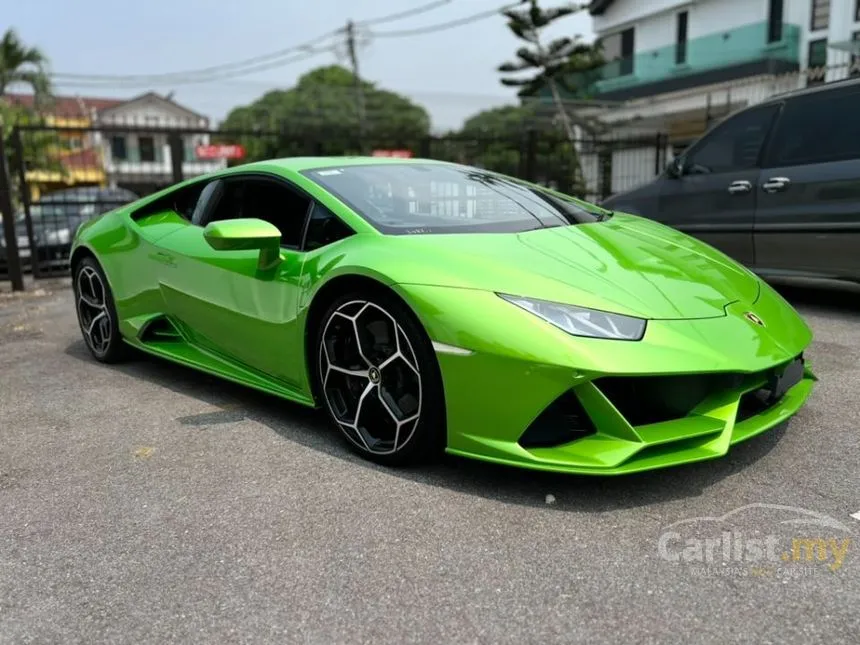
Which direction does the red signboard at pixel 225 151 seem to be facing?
toward the camera

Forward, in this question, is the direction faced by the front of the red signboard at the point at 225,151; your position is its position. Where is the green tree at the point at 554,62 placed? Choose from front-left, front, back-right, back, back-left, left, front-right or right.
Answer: front-left

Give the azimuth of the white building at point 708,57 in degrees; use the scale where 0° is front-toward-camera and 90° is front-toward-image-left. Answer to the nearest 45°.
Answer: approximately 45°

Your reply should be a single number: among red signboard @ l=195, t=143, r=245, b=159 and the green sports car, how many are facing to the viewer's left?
0

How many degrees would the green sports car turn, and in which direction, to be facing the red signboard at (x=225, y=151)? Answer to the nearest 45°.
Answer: approximately 135° to its left

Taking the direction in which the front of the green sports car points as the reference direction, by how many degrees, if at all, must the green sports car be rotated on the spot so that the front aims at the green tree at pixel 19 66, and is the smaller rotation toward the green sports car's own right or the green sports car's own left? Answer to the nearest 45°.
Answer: approximately 180°

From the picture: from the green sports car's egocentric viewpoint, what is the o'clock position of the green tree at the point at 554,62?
The green tree is roughly at 8 o'clock from the green sports car.

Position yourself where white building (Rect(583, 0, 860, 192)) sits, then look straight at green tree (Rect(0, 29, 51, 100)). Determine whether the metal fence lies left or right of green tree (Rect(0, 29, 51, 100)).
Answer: left

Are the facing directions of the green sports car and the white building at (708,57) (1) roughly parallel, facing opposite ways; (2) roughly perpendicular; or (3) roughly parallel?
roughly perpendicular
